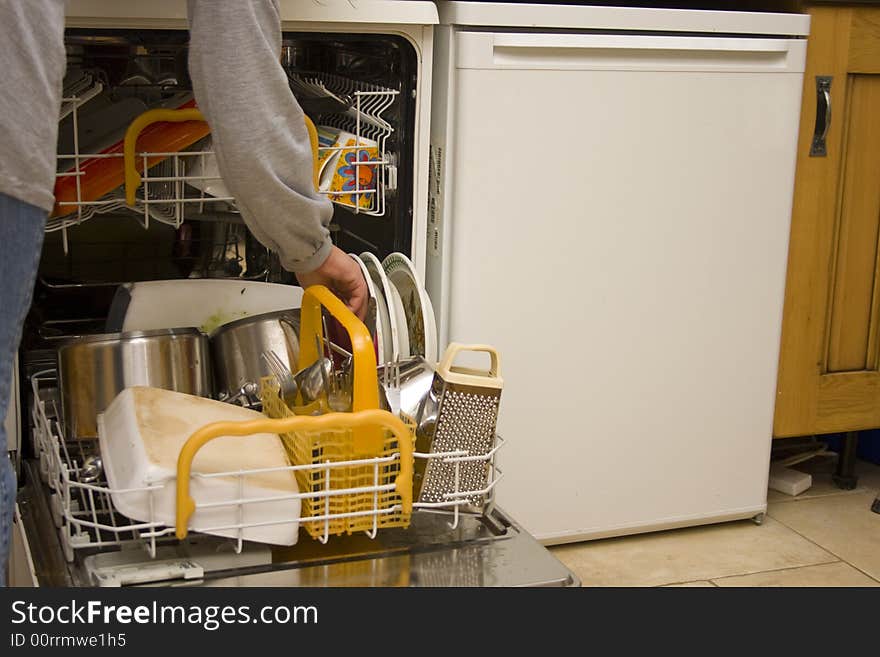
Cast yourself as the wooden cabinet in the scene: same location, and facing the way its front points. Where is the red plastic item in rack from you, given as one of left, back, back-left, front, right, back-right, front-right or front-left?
front-right

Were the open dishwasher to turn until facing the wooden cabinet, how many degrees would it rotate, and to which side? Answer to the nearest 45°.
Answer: approximately 90° to its left

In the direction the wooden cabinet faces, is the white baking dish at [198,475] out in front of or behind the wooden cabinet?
in front

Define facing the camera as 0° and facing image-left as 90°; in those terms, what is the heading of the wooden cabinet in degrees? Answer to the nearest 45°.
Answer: approximately 0°

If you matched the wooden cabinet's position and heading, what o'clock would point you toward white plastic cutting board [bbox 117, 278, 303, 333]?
The white plastic cutting board is roughly at 2 o'clock from the wooden cabinet.

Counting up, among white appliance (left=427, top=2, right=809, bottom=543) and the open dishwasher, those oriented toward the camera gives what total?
2

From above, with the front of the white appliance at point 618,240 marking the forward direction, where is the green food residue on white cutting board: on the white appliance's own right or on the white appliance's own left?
on the white appliance's own right

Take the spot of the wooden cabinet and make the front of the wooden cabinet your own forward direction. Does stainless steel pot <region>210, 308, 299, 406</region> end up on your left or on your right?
on your right

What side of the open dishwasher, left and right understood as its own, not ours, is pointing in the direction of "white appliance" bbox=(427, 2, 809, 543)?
left

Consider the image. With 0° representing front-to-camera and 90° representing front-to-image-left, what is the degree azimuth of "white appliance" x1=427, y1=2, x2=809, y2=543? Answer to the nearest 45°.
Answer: approximately 0°
